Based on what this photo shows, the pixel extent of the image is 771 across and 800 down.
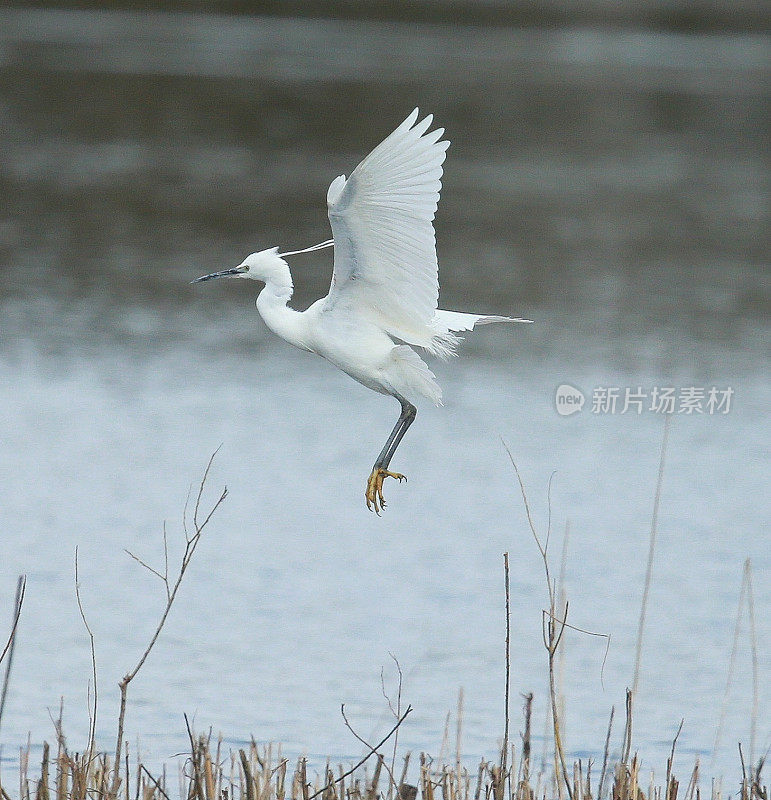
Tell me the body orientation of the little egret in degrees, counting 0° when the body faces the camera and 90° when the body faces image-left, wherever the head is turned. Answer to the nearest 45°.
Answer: approximately 90°
